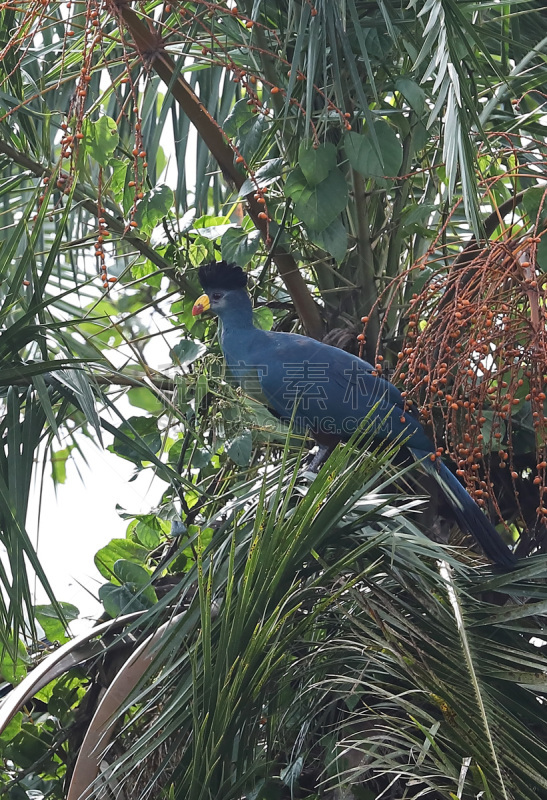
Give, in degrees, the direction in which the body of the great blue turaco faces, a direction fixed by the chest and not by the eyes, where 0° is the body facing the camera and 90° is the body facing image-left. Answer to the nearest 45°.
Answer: approximately 90°
